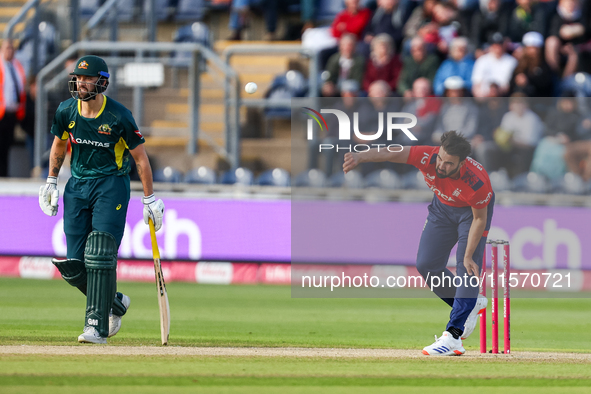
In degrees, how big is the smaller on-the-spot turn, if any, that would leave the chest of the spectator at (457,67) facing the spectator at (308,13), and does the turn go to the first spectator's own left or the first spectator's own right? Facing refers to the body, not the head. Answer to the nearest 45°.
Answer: approximately 135° to the first spectator's own right

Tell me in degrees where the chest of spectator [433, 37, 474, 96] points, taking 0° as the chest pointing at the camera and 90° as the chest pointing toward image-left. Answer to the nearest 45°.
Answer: approximately 0°

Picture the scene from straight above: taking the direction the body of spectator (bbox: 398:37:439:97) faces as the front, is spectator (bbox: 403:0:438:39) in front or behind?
behind

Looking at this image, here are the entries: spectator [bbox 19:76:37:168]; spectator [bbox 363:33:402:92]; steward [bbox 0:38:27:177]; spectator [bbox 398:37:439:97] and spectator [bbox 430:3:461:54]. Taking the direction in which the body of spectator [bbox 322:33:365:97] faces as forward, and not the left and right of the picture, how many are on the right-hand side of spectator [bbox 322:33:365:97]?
2

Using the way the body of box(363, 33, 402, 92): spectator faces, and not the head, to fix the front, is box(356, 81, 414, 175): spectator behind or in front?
in front

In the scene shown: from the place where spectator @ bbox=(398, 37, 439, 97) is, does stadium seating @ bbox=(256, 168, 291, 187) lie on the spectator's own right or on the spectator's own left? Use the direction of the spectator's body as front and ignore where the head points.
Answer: on the spectator's own right

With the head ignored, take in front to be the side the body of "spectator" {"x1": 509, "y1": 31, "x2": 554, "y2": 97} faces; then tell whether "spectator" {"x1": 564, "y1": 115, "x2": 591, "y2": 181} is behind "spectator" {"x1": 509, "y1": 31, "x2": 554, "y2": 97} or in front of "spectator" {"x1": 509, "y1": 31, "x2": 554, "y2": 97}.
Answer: in front
